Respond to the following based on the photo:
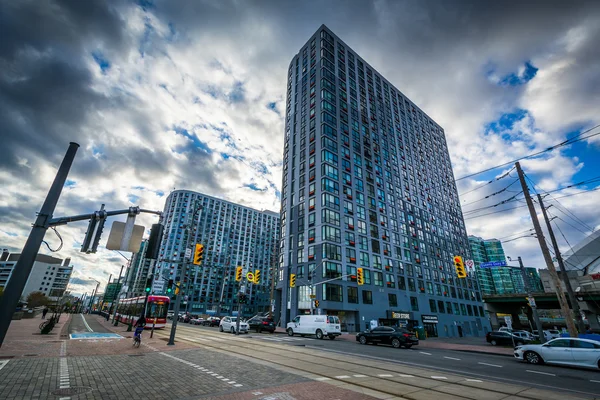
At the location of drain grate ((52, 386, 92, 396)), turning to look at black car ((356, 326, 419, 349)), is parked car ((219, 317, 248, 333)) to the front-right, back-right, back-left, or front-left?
front-left

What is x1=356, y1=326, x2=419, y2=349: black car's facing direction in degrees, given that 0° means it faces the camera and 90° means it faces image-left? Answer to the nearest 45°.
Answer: approximately 135°

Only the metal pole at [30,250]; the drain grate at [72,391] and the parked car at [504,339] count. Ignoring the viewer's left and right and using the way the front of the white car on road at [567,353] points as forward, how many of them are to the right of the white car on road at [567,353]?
1

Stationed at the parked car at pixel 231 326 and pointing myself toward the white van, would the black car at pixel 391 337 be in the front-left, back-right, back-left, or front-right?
front-right

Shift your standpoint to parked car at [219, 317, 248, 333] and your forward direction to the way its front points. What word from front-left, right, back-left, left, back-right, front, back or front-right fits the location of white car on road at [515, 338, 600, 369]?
front

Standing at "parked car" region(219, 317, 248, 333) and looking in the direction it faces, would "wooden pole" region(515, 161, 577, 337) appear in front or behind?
in front

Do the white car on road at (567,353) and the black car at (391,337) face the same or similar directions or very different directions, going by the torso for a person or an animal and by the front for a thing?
same or similar directions
